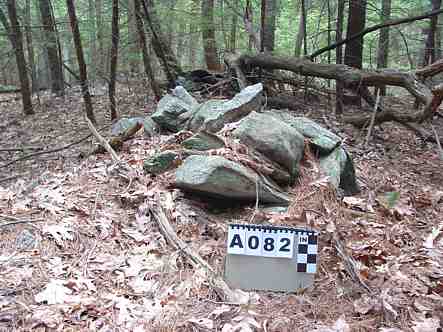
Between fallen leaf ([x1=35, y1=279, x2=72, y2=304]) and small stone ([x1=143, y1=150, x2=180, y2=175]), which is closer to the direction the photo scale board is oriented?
the fallen leaf

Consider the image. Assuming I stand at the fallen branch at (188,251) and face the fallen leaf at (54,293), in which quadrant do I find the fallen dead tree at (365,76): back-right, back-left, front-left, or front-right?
back-right

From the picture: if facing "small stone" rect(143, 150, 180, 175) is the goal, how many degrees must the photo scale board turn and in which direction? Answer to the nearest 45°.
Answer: approximately 135° to its right

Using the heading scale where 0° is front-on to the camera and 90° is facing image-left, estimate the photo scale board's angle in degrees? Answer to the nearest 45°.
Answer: approximately 0°

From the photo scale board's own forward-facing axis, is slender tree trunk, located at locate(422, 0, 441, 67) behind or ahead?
behind

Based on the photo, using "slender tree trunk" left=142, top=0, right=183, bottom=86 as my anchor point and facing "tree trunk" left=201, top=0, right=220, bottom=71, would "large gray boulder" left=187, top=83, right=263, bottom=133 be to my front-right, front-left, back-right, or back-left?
back-right

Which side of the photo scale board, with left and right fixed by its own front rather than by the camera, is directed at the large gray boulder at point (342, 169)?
back

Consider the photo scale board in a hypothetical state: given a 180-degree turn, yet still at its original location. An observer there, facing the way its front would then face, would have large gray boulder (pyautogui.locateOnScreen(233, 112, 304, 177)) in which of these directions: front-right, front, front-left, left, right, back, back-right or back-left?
front

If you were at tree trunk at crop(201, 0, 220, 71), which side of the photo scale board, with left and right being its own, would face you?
back

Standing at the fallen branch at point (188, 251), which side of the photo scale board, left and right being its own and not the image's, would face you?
right

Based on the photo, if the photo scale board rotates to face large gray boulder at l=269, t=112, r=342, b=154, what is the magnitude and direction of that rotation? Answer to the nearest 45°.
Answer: approximately 180°
